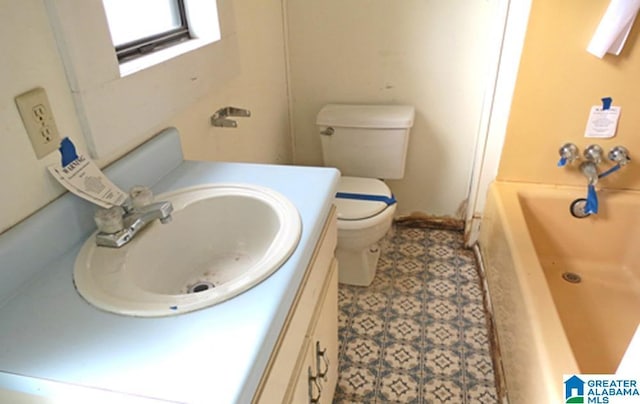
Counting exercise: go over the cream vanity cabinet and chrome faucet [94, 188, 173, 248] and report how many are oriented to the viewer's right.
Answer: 2

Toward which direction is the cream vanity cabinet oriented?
to the viewer's right

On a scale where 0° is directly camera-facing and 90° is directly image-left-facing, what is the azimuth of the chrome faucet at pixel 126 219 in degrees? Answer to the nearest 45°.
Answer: approximately 270°

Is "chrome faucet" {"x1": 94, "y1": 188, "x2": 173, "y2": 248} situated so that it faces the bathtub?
yes

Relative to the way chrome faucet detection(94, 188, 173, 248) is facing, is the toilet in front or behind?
in front

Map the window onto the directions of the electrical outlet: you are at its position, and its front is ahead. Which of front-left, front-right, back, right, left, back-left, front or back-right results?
left

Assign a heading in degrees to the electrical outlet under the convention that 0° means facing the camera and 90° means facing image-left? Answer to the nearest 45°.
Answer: approximately 315°

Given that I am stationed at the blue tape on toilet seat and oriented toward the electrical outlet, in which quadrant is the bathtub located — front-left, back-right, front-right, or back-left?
back-left
